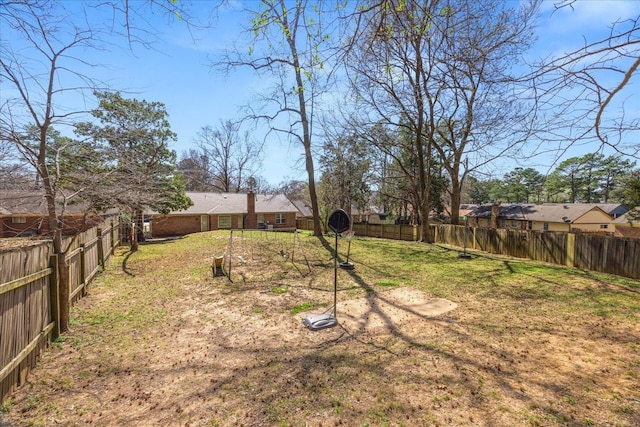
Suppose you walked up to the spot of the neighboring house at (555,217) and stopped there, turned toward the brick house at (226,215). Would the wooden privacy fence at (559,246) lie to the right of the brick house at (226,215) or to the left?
left

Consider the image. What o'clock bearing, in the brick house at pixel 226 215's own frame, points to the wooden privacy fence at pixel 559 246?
The wooden privacy fence is roughly at 5 o'clock from the brick house.

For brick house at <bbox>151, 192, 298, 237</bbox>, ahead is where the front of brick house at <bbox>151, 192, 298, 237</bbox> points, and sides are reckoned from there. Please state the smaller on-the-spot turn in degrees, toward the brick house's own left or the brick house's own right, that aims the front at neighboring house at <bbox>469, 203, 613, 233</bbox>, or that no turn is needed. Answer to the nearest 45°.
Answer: approximately 90° to the brick house's own right

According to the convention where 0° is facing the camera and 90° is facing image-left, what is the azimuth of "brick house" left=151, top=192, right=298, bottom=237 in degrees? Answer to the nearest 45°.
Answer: approximately 180°

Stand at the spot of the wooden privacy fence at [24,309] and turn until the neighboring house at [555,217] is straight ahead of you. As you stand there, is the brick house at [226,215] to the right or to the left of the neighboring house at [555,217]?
left

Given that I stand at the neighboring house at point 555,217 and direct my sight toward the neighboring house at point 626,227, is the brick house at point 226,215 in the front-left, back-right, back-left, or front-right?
back-right

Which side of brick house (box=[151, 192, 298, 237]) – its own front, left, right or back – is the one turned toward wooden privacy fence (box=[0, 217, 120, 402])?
back
